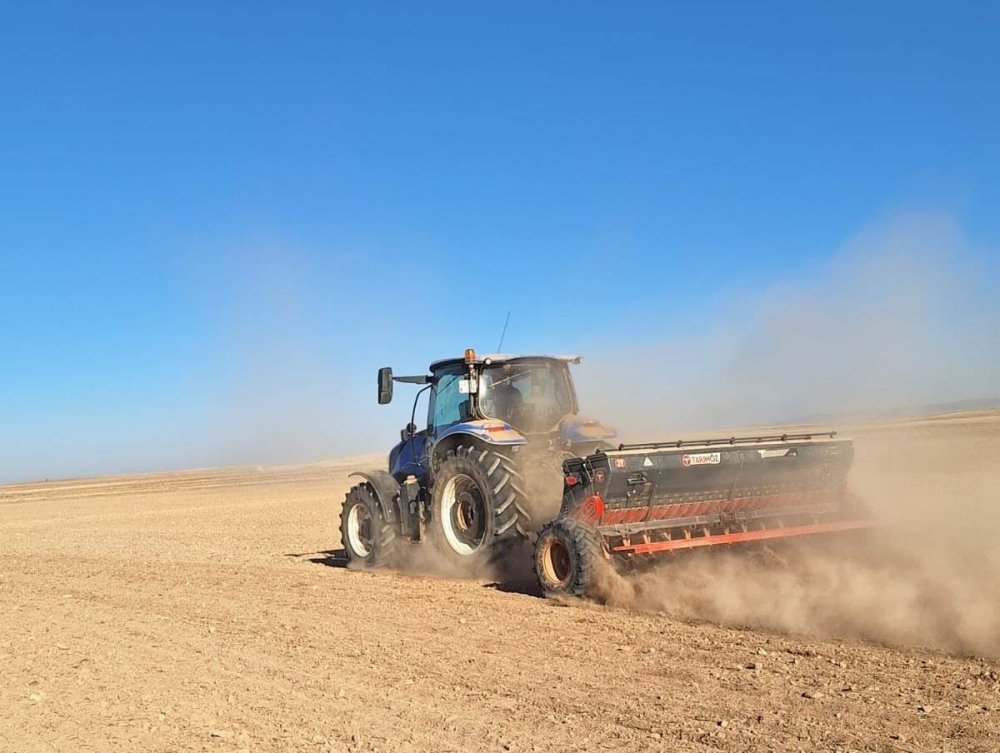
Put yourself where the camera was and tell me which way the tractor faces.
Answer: facing away from the viewer and to the left of the viewer
